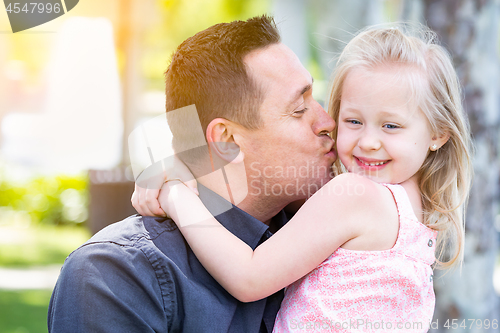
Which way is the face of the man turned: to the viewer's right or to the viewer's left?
to the viewer's right

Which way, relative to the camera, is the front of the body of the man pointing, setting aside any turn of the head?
to the viewer's right
